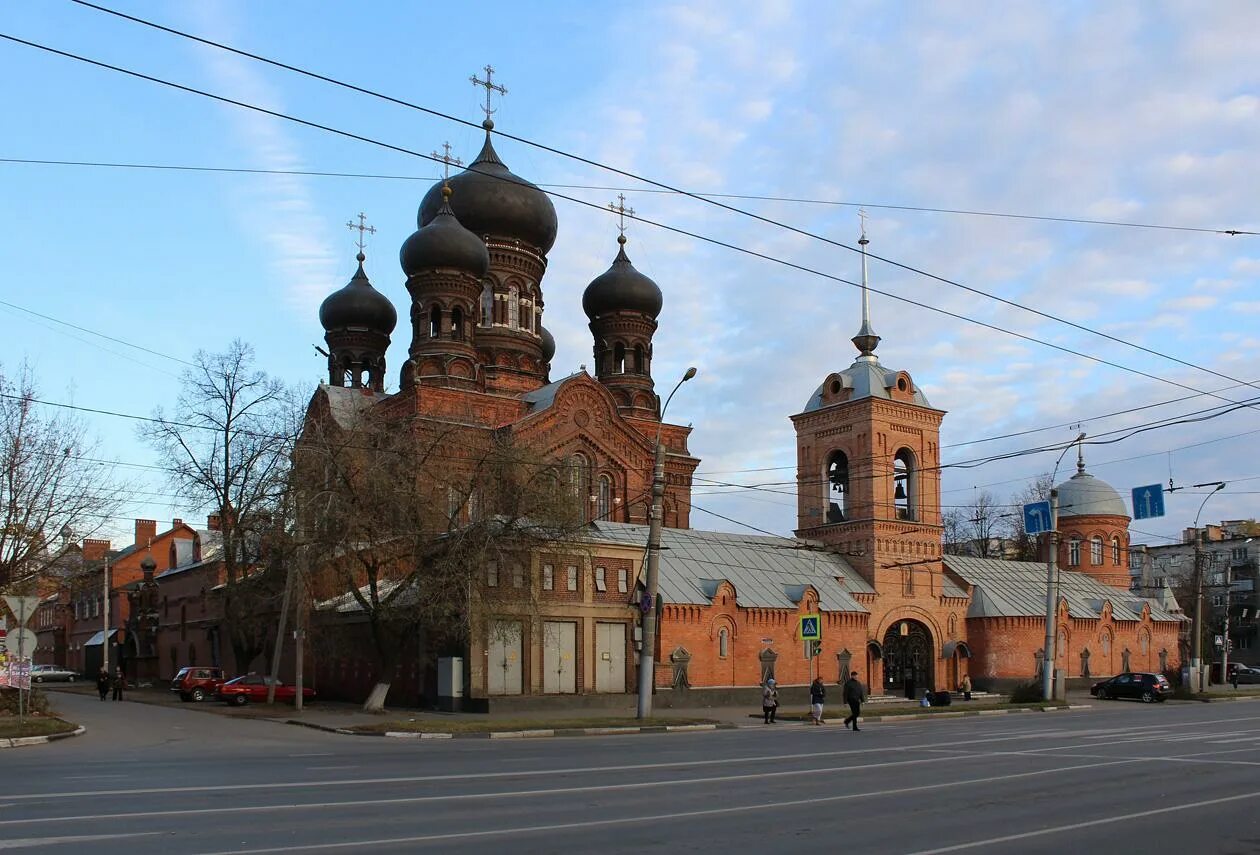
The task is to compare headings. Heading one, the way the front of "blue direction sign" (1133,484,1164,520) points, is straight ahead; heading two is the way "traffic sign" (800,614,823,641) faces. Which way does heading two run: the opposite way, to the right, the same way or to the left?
the same way

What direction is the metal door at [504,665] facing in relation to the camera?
toward the camera

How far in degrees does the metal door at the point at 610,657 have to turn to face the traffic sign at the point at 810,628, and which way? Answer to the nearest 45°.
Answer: approximately 45° to its left

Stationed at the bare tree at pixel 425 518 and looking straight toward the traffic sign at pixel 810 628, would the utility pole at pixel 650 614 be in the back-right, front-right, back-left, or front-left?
front-right

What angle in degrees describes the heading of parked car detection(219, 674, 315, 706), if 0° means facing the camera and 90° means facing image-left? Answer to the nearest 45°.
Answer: approximately 270°

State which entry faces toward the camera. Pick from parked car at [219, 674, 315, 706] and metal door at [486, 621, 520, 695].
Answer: the metal door

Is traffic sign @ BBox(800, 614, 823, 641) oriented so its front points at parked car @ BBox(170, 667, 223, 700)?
no

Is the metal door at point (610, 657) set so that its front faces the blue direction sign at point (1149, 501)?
no

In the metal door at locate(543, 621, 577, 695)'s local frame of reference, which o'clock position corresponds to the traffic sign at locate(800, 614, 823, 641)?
The traffic sign is roughly at 10 o'clock from the metal door.

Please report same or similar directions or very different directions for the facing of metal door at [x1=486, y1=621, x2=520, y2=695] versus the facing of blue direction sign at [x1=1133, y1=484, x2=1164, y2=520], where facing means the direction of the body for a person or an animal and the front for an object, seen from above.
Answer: same or similar directions

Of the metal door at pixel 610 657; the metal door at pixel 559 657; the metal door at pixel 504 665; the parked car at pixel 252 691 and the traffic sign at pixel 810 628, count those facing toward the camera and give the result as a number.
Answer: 4

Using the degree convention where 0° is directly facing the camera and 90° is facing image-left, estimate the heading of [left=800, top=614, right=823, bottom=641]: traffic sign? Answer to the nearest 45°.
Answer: approximately 0°

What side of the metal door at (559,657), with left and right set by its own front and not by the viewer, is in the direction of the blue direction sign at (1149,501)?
left

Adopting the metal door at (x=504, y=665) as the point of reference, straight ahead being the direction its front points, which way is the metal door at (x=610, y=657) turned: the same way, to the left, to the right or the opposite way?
the same way

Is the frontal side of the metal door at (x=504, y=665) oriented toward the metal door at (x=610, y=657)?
no

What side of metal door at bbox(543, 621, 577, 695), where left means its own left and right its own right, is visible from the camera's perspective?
front

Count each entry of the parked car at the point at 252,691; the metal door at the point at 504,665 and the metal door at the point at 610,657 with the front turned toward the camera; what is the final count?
2
